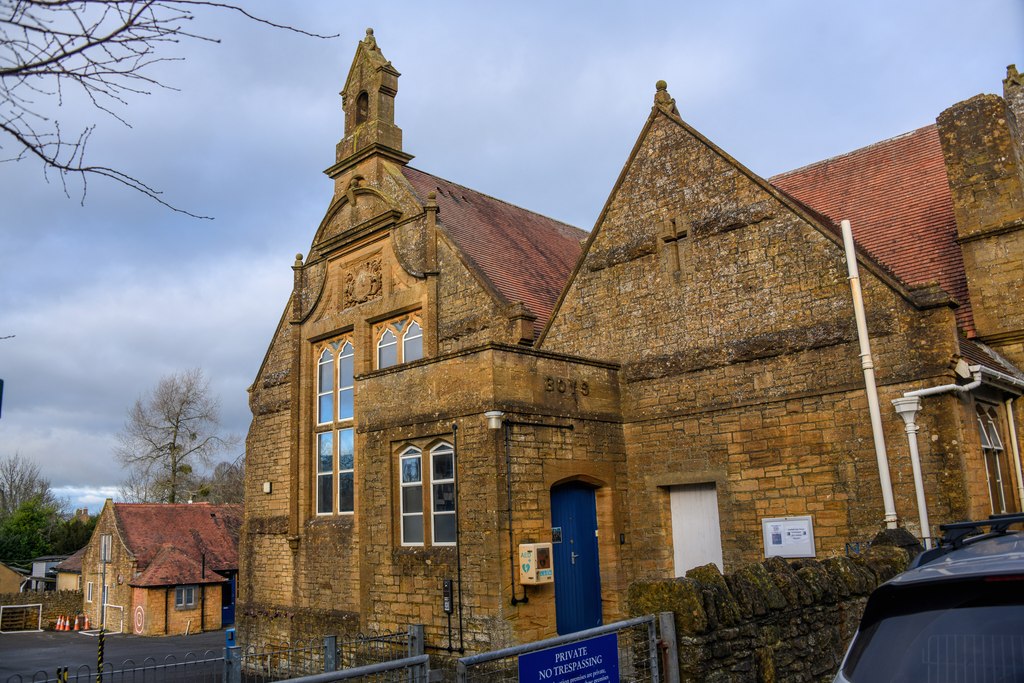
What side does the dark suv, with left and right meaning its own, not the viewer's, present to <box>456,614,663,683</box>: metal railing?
left

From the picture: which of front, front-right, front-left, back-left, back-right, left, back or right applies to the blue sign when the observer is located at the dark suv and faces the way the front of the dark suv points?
left

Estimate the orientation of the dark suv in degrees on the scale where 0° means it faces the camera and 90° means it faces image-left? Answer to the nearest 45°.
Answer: approximately 225°

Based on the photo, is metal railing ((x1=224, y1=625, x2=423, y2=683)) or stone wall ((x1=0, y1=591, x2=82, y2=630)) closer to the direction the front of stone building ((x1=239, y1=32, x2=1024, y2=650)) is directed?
the metal railing

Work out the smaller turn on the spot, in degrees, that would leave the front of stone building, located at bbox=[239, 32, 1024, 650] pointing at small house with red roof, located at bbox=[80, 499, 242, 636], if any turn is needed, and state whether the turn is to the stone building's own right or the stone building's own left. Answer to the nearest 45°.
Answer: approximately 90° to the stone building's own right

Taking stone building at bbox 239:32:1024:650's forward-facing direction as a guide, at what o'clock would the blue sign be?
The blue sign is roughly at 11 o'clock from the stone building.

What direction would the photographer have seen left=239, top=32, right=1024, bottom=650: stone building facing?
facing the viewer and to the left of the viewer

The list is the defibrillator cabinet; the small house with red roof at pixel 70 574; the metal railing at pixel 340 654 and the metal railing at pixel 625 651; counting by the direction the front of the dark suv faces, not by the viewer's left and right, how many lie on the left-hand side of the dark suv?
4

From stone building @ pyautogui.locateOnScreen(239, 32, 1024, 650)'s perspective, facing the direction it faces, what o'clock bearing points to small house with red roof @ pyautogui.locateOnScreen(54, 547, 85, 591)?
The small house with red roof is roughly at 3 o'clock from the stone building.

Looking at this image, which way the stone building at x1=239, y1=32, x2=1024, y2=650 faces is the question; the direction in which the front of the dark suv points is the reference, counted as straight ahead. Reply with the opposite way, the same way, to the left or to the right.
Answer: the opposite way

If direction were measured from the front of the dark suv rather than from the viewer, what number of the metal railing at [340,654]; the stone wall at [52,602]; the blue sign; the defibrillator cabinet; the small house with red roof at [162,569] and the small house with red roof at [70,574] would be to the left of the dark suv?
6

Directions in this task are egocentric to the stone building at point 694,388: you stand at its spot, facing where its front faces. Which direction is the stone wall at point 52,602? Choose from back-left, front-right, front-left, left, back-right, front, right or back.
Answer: right

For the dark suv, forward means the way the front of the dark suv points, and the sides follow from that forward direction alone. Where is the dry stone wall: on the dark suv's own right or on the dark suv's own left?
on the dark suv's own left

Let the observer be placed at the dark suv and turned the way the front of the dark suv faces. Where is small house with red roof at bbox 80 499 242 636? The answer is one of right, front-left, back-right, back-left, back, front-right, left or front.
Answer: left

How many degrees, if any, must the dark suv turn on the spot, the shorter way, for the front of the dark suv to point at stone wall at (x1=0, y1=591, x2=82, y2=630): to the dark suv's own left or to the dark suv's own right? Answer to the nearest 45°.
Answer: approximately 90° to the dark suv's own left

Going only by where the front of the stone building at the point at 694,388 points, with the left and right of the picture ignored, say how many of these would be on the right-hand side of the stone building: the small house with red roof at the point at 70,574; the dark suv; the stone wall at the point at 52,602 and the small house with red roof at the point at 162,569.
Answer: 3

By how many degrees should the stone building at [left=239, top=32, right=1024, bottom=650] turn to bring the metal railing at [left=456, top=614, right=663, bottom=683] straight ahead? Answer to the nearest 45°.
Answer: approximately 45° to its left
